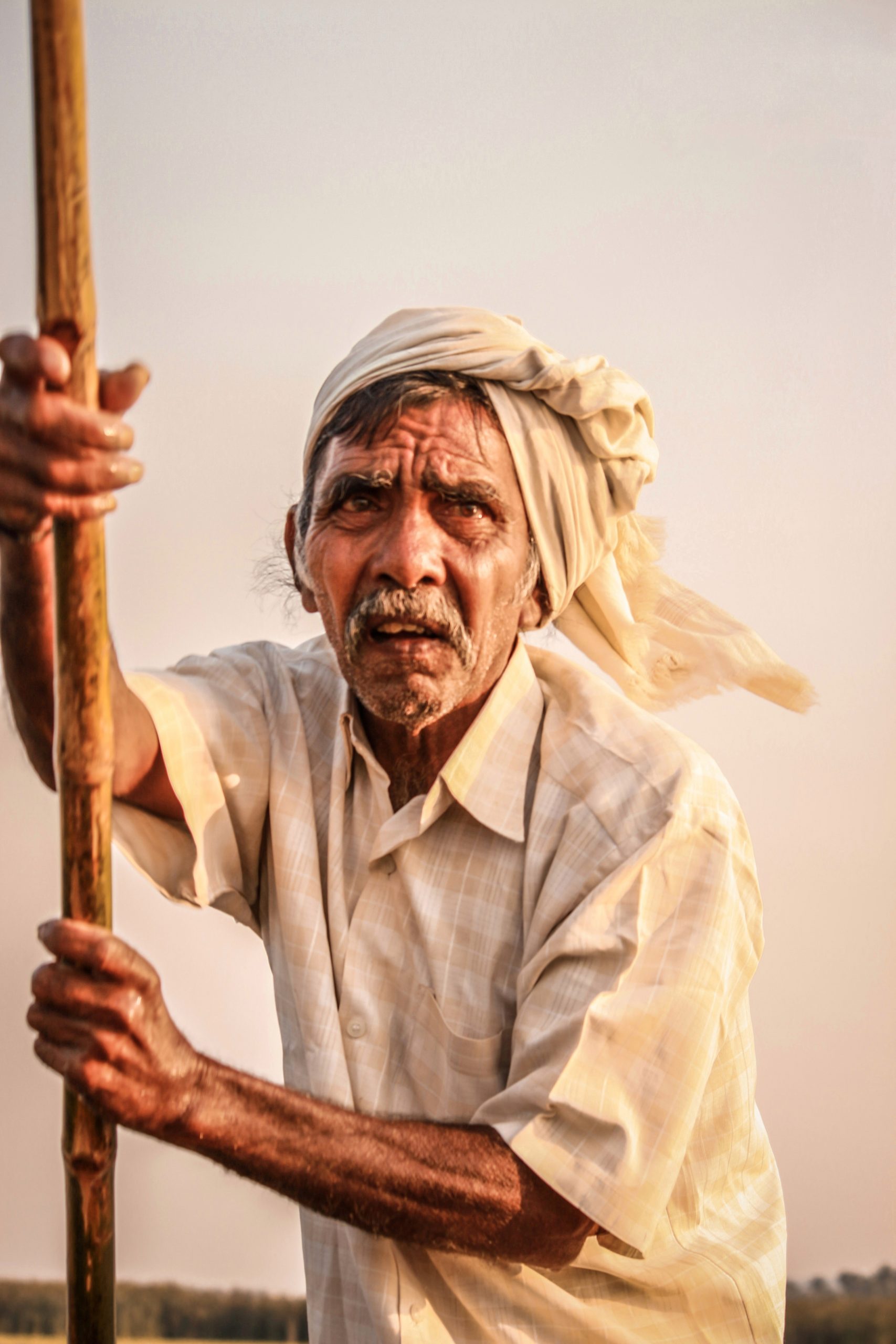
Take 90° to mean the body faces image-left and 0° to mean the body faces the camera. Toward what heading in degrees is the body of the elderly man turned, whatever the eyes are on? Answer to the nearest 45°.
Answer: approximately 45°
